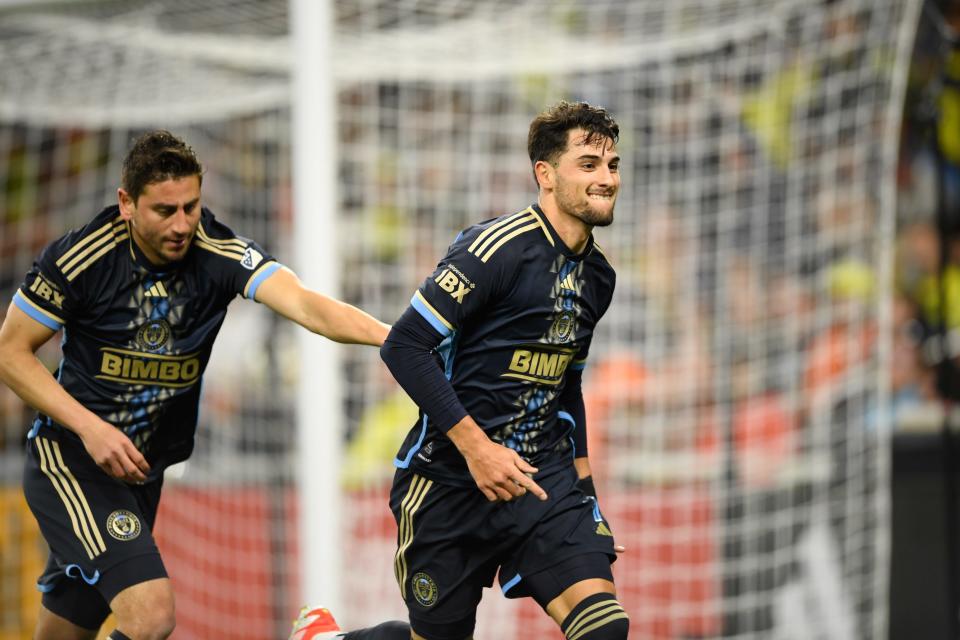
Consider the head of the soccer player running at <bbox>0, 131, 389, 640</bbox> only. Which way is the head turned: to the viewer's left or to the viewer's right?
to the viewer's right

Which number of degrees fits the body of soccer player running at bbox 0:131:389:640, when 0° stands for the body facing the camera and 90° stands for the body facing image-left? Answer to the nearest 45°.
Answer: approximately 315°

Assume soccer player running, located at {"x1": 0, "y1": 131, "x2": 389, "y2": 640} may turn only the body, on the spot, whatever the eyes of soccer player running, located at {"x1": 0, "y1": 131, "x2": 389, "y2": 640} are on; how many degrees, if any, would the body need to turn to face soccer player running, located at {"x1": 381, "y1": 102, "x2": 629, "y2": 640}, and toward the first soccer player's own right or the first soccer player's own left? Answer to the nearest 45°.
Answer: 0° — they already face them

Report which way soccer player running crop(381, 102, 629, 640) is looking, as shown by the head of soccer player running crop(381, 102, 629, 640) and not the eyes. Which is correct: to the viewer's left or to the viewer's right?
to the viewer's right

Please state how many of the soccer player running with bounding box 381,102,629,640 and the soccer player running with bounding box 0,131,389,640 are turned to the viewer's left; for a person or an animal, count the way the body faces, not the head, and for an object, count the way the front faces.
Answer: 0
